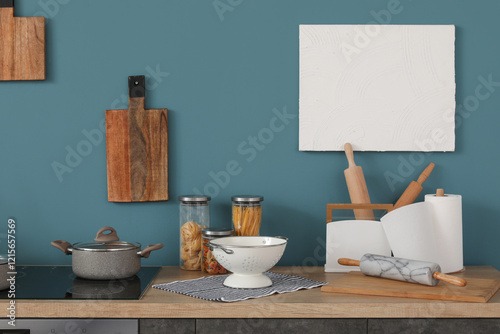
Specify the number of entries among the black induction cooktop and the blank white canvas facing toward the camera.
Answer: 2

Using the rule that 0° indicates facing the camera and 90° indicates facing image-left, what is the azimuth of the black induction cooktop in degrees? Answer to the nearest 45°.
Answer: approximately 0°

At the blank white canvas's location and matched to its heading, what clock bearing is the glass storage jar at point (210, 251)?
The glass storage jar is roughly at 2 o'clock from the blank white canvas.

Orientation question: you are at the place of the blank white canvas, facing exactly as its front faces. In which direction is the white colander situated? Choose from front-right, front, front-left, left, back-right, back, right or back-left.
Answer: front-right

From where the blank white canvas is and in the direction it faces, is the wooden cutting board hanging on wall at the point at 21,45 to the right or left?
on its right

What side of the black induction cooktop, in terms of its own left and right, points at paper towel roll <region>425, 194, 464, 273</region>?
left

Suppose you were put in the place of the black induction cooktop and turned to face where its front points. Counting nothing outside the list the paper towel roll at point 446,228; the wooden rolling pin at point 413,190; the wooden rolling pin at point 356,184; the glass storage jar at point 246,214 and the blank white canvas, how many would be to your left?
5

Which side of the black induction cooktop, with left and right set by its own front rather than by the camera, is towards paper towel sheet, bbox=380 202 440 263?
left

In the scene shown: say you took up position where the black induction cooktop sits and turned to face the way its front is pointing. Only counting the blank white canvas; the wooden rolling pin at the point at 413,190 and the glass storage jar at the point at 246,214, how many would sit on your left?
3
